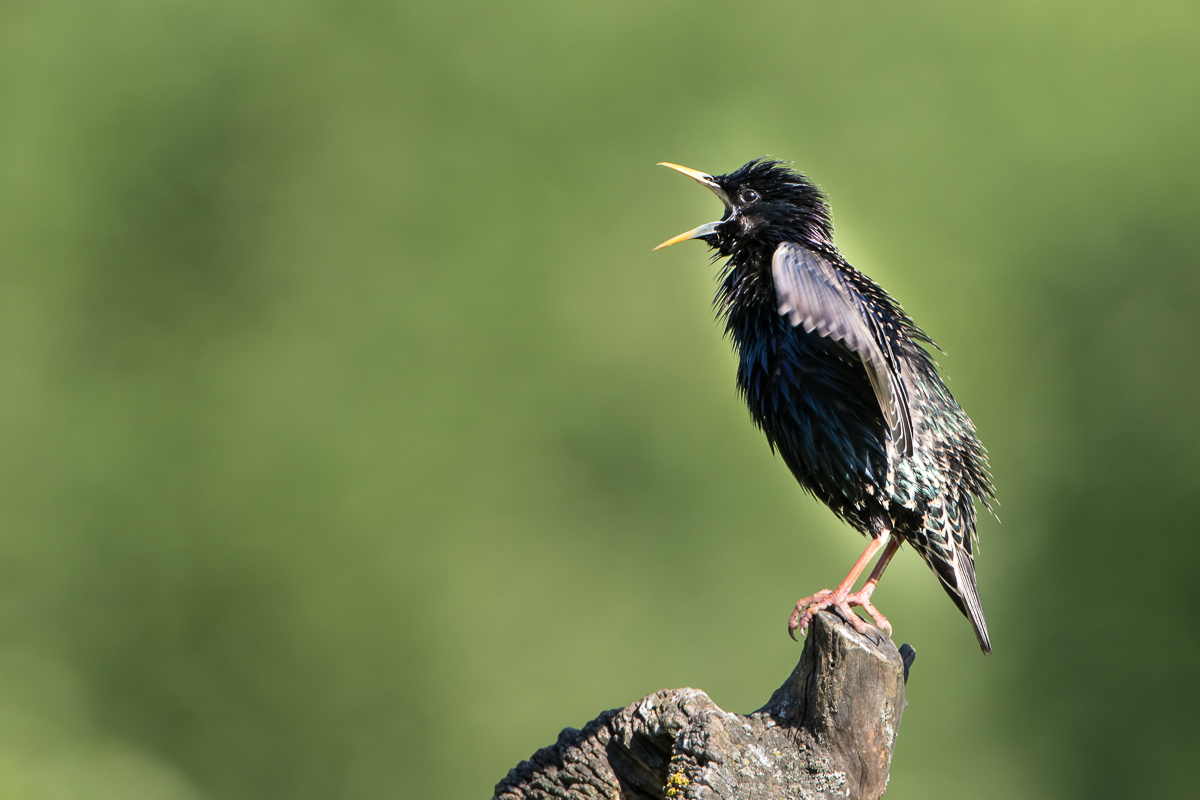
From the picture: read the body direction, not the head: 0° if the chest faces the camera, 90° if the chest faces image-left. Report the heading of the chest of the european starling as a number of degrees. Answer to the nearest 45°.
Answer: approximately 90°
